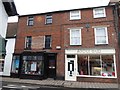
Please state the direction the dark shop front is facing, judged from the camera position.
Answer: facing the viewer

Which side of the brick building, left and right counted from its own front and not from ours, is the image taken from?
front

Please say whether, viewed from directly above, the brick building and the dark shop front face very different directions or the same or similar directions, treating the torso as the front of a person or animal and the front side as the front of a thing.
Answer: same or similar directions
